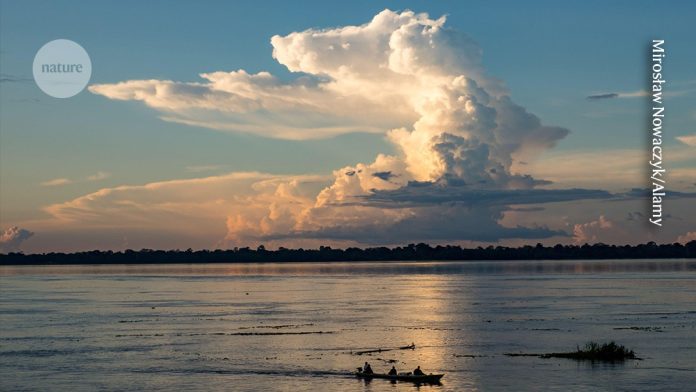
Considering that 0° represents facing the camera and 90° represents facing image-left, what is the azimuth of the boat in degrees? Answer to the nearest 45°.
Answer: approximately 270°
